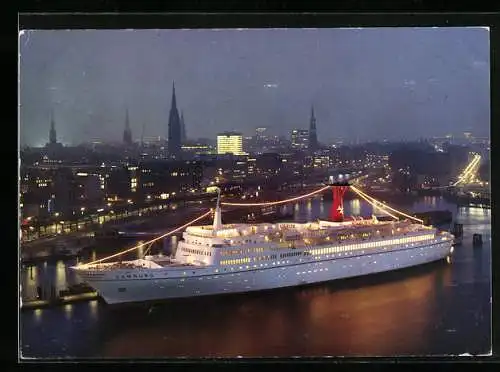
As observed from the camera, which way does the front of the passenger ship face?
facing the viewer and to the left of the viewer
